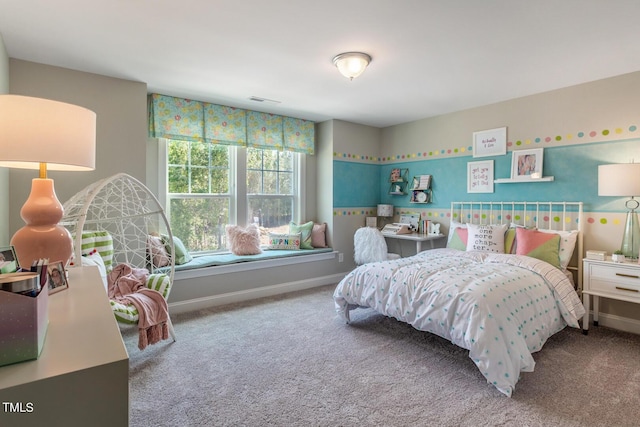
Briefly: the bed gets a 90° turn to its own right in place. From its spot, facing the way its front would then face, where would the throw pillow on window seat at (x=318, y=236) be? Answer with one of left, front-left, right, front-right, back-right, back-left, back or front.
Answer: front

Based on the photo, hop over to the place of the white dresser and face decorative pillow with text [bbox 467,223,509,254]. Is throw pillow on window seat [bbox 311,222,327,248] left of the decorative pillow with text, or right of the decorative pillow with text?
left

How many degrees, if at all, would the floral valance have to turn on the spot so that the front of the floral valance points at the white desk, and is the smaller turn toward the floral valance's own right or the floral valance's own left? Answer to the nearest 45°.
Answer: approximately 45° to the floral valance's own left

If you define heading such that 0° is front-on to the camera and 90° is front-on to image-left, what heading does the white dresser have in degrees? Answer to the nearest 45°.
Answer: approximately 270°

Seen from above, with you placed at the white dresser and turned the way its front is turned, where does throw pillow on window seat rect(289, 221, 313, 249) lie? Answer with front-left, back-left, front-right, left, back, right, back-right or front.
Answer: front-left

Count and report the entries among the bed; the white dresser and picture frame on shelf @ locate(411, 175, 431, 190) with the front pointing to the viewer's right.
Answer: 1

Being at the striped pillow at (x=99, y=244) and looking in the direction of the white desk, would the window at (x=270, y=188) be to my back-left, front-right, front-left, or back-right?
front-left

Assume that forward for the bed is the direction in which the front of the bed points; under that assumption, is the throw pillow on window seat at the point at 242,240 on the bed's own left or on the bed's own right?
on the bed's own right

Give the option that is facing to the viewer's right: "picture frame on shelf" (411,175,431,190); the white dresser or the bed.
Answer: the white dresser

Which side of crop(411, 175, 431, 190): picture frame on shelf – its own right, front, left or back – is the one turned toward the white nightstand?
left

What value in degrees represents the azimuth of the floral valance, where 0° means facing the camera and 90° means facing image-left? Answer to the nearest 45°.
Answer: approximately 315°

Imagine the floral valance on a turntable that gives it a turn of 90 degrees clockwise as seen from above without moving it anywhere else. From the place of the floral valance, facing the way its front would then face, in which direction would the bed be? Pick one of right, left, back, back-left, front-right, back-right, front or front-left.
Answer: left

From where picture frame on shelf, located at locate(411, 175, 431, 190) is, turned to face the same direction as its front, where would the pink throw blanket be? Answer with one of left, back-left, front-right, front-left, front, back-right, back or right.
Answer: front

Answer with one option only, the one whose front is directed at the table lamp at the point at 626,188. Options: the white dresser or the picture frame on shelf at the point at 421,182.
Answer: the white dresser
